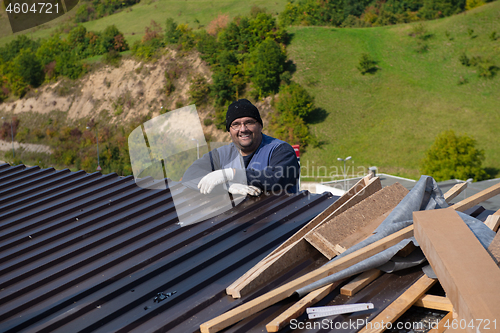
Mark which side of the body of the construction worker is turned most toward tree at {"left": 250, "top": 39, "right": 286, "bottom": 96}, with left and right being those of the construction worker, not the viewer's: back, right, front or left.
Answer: back

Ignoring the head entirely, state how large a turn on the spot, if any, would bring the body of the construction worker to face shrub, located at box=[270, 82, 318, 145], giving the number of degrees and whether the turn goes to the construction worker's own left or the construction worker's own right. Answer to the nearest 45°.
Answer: approximately 180°

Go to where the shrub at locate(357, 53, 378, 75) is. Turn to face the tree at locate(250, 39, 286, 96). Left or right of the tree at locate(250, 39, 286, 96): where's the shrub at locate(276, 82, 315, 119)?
left

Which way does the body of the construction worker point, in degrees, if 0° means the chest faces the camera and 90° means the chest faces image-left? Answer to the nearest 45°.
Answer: approximately 0°

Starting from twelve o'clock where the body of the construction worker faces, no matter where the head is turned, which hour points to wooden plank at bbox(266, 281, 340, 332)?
The wooden plank is roughly at 12 o'clock from the construction worker.

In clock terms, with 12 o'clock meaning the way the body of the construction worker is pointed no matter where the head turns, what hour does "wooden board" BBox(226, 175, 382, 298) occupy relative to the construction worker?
The wooden board is roughly at 12 o'clock from the construction worker.
